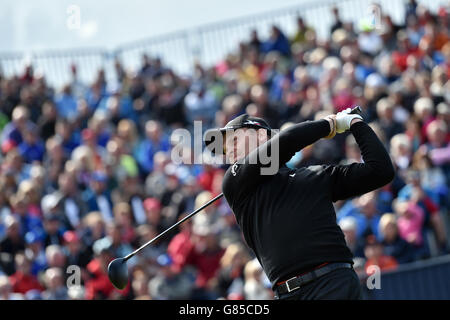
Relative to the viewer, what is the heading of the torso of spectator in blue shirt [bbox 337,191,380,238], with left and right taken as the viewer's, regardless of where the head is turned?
facing the viewer

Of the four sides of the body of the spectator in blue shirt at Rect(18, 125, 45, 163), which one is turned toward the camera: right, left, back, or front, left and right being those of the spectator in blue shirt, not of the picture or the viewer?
front

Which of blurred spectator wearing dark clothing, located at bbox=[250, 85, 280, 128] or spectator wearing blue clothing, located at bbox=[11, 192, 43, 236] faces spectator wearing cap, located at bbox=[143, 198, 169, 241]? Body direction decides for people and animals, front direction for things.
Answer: blurred spectator wearing dark clothing, located at bbox=[250, 85, 280, 128]

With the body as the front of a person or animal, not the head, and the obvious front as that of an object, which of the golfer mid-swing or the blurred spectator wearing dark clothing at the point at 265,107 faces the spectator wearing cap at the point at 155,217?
the blurred spectator wearing dark clothing at the point at 265,107

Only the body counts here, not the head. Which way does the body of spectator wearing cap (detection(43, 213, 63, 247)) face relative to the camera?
toward the camera

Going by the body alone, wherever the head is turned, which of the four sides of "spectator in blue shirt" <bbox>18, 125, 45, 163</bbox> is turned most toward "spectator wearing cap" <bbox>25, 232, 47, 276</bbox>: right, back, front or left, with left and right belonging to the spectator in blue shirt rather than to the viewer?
front

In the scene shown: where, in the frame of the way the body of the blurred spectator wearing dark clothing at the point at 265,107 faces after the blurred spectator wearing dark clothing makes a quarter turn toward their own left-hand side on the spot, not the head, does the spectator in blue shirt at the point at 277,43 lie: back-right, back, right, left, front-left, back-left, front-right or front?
back-left

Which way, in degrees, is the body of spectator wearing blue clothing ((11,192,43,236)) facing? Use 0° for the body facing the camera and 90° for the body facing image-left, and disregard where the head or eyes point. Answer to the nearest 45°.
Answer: approximately 45°

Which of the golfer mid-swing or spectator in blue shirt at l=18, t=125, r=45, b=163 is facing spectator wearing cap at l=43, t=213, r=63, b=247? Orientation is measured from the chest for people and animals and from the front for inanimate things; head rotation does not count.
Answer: the spectator in blue shirt

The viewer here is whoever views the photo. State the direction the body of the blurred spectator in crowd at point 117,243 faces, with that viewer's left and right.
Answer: facing the viewer and to the left of the viewer

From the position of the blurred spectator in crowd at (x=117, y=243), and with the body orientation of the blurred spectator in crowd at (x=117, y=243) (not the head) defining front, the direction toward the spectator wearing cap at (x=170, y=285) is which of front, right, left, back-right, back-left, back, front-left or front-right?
left

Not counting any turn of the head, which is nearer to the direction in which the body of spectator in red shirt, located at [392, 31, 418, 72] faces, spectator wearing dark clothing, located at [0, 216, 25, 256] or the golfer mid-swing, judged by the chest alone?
the golfer mid-swing

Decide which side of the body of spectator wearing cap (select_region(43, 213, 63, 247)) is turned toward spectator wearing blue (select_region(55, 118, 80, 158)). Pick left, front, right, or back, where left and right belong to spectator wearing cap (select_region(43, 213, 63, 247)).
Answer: back
